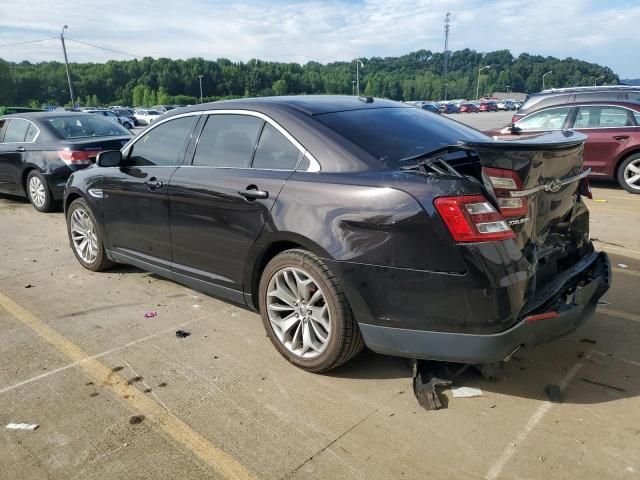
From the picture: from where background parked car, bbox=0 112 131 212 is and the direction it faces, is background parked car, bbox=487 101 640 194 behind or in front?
behind

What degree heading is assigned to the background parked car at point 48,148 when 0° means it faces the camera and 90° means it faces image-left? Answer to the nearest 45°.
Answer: approximately 135°

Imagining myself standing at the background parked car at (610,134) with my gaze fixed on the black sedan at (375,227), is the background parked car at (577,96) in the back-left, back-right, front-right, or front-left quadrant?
back-right

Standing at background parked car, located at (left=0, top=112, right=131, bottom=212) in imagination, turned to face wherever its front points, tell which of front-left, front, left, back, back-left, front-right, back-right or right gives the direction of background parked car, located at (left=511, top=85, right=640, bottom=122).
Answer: back-right

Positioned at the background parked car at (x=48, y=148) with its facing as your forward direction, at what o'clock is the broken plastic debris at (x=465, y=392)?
The broken plastic debris is roughly at 7 o'clock from the background parked car.

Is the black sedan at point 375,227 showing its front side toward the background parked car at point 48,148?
yes

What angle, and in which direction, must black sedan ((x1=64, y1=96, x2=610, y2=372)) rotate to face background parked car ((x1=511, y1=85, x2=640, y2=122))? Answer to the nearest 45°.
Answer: approximately 90° to its right

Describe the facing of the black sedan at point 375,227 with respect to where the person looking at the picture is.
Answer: facing away from the viewer and to the left of the viewer

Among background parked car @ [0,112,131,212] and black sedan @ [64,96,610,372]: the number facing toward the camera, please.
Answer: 0

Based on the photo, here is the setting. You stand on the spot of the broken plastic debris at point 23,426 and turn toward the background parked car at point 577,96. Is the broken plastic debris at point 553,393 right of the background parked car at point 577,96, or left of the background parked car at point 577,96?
right
